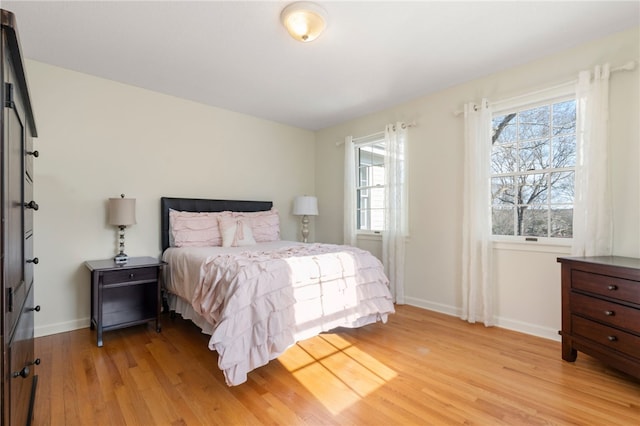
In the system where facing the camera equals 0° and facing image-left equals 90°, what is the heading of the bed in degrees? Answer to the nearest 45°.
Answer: approximately 315°

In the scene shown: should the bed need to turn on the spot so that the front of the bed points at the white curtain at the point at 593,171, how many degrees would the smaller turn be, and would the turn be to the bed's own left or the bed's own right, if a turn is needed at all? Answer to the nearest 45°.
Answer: approximately 45° to the bed's own left

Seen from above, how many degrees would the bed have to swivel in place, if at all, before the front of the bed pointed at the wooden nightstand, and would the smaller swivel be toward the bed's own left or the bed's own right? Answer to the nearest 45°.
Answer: approximately 180°

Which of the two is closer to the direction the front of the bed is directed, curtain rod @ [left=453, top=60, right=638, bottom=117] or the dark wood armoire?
the curtain rod

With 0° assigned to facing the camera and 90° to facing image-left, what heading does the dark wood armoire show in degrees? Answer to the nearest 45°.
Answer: approximately 270°

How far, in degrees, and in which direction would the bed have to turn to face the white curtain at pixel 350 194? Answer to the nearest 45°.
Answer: approximately 90° to its left

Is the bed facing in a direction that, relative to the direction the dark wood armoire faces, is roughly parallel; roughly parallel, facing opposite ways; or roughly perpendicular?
roughly perpendicular
